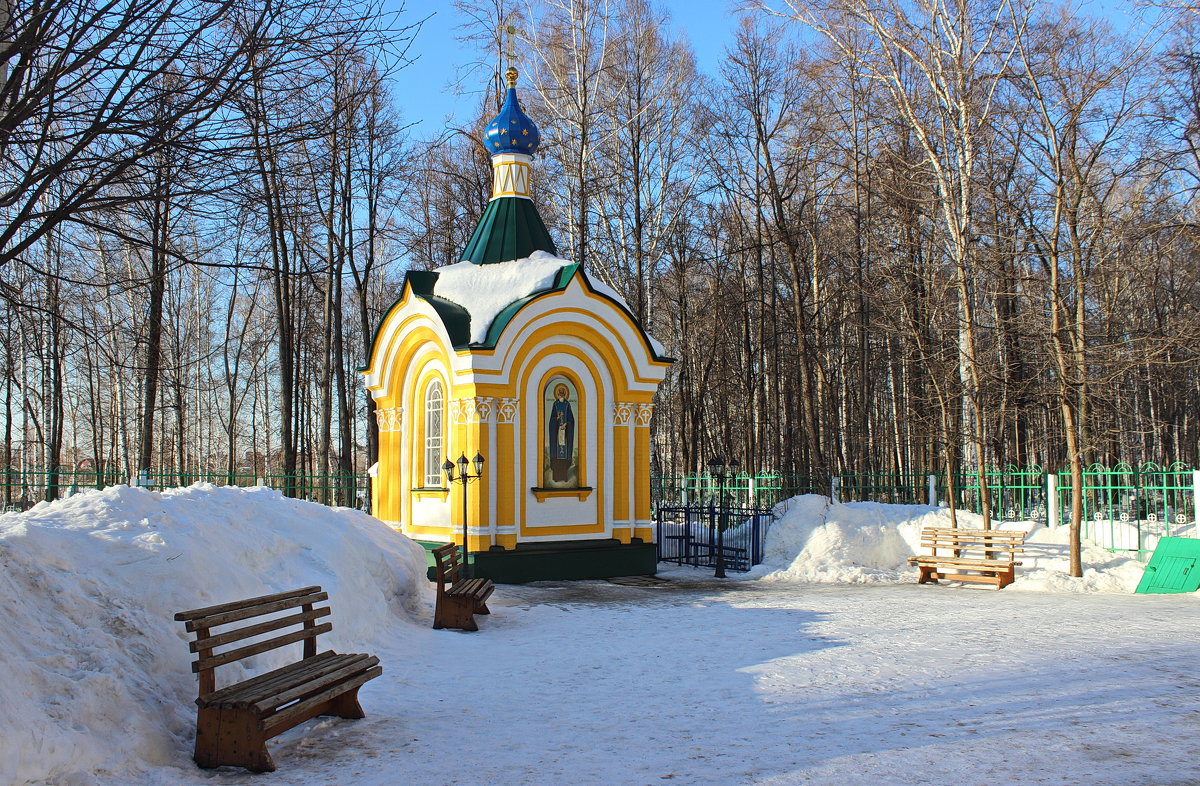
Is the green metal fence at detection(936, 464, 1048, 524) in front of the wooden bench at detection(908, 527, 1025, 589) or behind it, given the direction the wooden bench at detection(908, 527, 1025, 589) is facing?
behind

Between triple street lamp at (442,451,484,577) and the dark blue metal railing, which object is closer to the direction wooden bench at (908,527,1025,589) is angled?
the triple street lamp

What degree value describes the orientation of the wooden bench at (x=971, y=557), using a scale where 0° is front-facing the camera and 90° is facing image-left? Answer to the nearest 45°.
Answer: approximately 45°

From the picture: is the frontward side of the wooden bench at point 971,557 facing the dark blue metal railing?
no

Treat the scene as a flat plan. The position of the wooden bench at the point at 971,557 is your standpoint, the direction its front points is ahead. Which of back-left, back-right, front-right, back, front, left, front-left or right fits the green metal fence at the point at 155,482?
front-right

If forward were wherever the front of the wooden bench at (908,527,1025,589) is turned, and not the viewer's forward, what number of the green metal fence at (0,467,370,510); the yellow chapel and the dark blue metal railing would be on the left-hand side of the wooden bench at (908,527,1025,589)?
0

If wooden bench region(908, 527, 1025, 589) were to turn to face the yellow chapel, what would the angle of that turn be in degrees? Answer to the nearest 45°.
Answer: approximately 45° to its right
